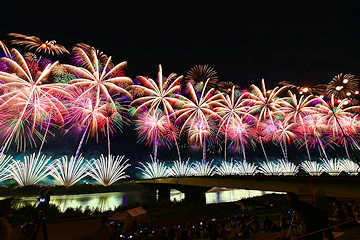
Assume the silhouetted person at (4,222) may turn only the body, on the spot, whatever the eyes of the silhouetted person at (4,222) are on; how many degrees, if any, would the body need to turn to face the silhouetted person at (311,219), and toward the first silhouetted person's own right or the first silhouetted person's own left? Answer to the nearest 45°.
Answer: approximately 45° to the first silhouetted person's own right
